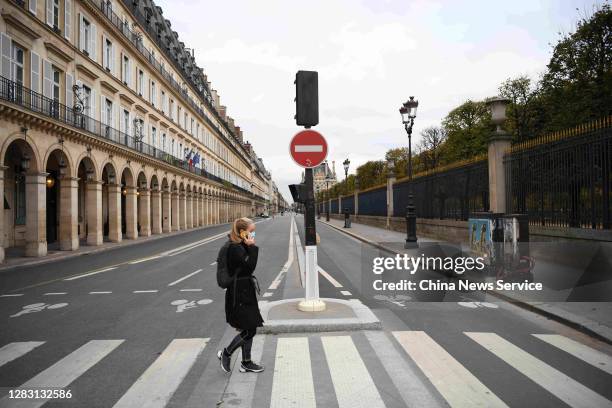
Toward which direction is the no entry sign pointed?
toward the camera

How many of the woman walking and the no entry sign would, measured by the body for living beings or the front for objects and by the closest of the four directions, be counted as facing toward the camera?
1

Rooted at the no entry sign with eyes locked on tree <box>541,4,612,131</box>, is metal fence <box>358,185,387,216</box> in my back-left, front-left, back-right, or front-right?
front-left

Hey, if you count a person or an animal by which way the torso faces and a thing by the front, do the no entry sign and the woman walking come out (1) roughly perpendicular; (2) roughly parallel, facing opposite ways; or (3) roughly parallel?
roughly perpendicular

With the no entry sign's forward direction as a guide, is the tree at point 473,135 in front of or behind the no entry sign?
behind

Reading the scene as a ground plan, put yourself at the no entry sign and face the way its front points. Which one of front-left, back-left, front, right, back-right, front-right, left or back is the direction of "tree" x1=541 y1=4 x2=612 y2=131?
back-left

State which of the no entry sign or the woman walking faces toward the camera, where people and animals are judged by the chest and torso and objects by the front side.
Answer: the no entry sign

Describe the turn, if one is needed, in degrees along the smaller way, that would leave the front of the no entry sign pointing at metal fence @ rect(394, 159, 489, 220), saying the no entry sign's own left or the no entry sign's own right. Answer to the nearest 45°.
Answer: approximately 135° to the no entry sign's own left
